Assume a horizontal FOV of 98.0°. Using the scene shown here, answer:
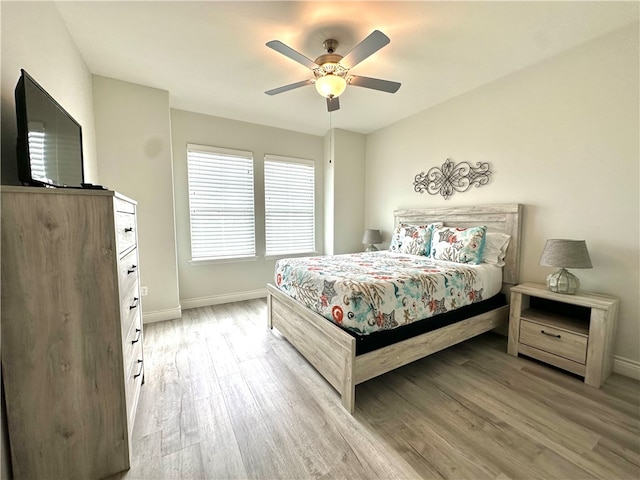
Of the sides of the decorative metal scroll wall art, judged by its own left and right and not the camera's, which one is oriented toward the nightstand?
left

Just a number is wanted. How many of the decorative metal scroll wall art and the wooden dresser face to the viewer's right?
1

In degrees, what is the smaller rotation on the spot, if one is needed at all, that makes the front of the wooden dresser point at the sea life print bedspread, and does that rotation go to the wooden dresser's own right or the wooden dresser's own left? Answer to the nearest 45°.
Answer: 0° — it already faces it

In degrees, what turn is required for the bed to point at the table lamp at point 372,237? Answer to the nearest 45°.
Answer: approximately 135° to its right

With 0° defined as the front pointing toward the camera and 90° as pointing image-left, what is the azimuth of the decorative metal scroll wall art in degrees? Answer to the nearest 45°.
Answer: approximately 45°

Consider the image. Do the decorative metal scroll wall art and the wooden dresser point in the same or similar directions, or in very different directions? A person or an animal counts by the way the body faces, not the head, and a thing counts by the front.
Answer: very different directions

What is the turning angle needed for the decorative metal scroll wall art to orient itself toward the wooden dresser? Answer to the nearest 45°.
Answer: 0° — it already faces it

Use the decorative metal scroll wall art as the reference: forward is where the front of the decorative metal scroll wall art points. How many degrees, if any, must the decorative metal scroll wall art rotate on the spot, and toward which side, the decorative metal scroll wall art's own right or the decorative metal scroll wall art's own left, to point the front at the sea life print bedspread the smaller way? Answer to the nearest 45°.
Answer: approximately 45° to the decorative metal scroll wall art's own left

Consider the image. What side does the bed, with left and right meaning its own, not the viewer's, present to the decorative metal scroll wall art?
back

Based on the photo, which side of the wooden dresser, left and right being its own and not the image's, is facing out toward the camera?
right
